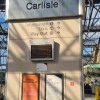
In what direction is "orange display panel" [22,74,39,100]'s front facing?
toward the camera

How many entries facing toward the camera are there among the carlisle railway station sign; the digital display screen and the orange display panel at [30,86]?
3

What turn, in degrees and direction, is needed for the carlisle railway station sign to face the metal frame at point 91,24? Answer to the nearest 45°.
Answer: approximately 180°

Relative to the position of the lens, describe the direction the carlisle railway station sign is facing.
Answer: facing the viewer

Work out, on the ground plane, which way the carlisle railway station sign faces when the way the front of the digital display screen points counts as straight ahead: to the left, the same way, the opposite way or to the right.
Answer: the same way

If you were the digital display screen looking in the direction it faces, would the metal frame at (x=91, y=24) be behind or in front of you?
behind

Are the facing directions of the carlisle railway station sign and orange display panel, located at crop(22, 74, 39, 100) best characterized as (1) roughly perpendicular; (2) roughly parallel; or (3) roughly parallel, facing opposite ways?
roughly parallel

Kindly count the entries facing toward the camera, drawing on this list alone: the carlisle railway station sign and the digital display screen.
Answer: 2
